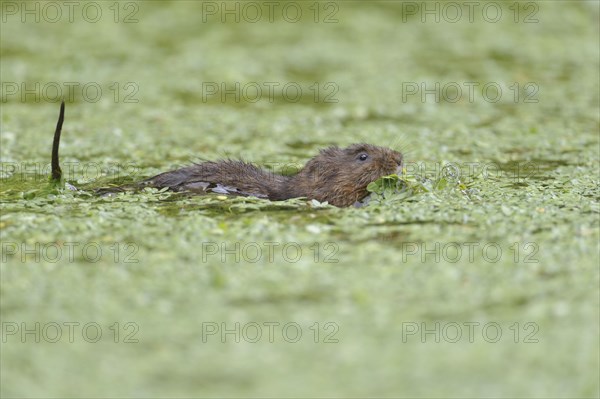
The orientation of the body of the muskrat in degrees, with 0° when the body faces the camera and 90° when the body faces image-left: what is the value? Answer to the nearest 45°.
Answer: approximately 270°
